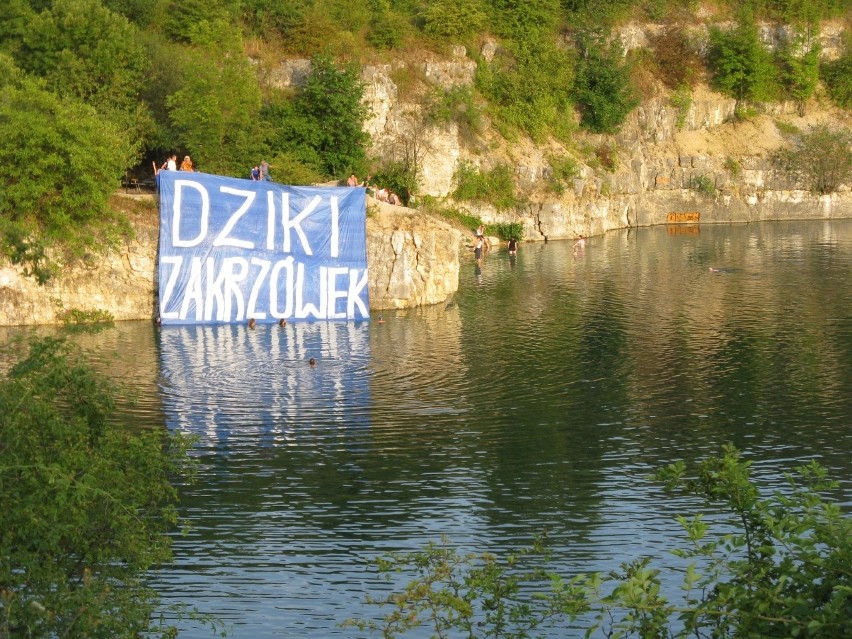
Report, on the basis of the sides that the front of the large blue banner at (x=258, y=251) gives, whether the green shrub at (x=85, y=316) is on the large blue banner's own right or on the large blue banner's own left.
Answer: on the large blue banner's own right

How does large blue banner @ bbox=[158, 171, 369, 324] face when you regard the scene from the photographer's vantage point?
facing the viewer

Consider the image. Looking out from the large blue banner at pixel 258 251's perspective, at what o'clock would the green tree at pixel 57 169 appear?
The green tree is roughly at 3 o'clock from the large blue banner.

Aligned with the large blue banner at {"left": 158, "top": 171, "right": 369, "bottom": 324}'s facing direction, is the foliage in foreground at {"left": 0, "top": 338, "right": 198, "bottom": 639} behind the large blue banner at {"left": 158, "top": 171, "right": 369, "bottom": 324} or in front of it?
in front

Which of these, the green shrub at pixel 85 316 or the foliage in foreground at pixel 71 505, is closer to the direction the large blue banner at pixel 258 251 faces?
the foliage in foreground
